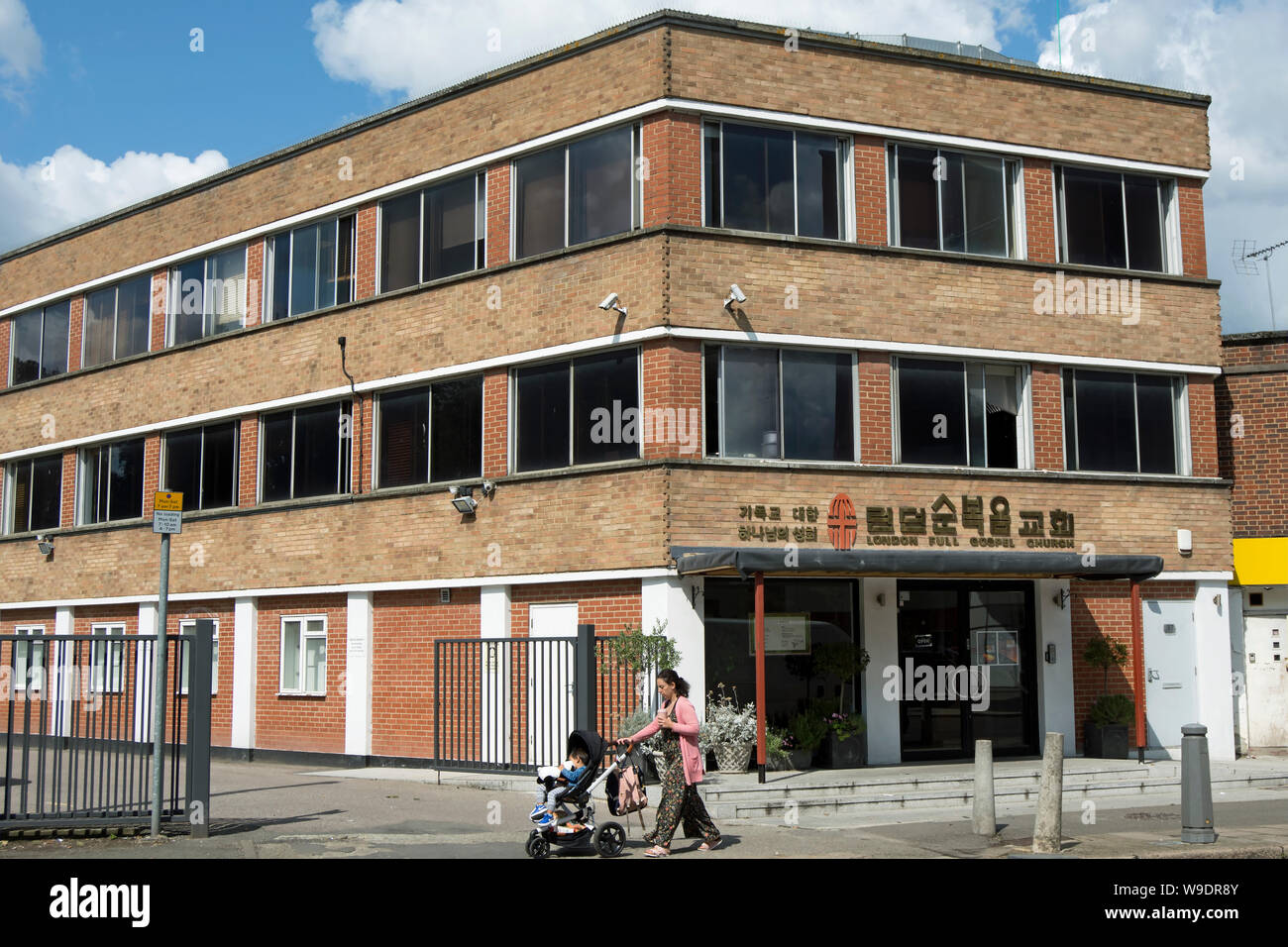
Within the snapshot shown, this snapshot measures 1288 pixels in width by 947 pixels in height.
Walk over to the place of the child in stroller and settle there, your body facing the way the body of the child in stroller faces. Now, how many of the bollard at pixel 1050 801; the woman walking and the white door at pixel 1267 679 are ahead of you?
0

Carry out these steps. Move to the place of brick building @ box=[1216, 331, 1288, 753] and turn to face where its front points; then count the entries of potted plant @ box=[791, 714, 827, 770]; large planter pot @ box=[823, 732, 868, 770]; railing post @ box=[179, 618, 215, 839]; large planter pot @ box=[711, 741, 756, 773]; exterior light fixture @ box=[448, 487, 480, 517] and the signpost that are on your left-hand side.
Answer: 0

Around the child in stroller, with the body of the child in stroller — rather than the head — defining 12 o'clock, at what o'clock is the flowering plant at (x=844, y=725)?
The flowering plant is roughly at 4 o'clock from the child in stroller.

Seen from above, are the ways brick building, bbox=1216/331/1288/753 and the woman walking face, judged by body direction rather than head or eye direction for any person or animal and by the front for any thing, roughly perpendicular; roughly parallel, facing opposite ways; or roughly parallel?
roughly perpendicular

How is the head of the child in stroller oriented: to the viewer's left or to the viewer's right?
to the viewer's left

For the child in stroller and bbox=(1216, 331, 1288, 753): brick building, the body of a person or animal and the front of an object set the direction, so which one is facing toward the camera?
the brick building

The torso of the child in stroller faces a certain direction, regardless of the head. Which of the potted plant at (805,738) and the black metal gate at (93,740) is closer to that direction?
the black metal gate

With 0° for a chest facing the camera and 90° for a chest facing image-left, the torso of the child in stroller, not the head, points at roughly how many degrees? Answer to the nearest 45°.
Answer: approximately 90°

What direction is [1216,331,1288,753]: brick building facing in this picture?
toward the camera

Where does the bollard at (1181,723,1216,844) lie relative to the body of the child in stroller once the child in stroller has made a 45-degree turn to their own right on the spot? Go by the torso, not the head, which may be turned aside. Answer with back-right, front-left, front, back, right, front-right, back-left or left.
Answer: back-right

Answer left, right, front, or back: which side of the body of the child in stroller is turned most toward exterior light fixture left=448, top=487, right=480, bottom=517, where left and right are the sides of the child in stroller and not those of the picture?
right

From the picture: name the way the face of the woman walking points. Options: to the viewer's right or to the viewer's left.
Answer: to the viewer's left

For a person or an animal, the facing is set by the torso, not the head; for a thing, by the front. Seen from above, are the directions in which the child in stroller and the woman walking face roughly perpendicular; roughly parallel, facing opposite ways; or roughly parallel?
roughly parallel

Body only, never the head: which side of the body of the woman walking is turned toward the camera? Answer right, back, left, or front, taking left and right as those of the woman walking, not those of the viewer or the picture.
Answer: left

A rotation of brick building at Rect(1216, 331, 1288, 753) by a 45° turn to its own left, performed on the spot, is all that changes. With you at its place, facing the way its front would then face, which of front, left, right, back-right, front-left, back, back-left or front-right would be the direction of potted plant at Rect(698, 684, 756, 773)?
right

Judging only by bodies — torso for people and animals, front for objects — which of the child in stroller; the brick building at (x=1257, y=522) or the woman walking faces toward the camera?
the brick building

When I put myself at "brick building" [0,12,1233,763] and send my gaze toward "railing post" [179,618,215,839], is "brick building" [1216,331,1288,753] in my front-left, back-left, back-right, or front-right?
back-left

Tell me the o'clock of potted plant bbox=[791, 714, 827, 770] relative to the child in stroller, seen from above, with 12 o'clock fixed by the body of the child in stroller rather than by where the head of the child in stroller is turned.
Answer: The potted plant is roughly at 4 o'clock from the child in stroller.
